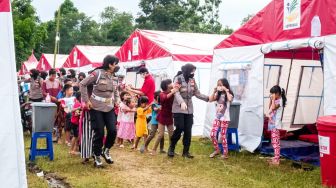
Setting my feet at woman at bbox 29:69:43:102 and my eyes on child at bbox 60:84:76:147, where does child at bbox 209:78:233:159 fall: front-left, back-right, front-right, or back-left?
front-left

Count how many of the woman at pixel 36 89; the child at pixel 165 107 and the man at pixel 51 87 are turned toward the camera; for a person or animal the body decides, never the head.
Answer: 1

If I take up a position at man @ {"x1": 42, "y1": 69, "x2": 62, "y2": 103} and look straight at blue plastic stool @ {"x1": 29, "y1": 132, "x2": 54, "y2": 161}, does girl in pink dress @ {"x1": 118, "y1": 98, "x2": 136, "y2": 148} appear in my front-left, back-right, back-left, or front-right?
front-left

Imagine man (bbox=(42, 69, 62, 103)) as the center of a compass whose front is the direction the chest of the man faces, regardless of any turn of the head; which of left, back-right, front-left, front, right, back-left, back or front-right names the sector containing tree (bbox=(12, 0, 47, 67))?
back

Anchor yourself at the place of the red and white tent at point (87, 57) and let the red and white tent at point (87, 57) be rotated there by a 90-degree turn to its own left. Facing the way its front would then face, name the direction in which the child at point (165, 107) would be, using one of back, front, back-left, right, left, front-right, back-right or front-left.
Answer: front-right

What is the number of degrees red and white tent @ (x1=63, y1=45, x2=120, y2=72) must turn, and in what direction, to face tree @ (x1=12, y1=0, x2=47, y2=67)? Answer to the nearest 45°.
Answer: approximately 90° to its right

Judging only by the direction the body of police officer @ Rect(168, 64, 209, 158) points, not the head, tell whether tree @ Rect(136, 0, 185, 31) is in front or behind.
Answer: behind

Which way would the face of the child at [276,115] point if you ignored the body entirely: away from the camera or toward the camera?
toward the camera

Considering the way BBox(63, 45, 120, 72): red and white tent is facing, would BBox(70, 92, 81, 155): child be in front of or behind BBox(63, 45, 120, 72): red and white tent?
in front
